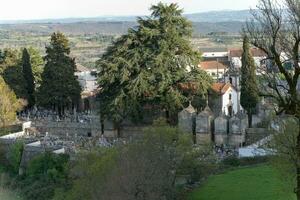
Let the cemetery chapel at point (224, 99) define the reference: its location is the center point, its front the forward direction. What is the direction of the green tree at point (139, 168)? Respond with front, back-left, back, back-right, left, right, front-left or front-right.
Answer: front-right

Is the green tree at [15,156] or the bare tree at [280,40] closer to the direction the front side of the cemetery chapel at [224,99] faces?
the bare tree

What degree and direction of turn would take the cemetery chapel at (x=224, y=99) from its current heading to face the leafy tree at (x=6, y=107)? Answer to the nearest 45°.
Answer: approximately 135° to its right

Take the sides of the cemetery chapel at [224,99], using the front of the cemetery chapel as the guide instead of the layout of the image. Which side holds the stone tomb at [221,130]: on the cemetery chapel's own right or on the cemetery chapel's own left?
on the cemetery chapel's own right

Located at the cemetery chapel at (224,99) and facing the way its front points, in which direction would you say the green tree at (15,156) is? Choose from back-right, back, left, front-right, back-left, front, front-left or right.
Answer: right

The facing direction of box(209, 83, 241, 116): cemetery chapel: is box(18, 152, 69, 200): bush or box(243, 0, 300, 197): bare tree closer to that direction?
the bare tree

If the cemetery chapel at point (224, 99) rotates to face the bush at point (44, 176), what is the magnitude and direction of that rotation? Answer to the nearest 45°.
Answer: approximately 90° to its right

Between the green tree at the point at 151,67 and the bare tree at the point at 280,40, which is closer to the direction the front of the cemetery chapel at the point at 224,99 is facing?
the bare tree

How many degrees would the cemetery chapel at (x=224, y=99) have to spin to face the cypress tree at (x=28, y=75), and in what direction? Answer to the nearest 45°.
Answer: approximately 135° to its right

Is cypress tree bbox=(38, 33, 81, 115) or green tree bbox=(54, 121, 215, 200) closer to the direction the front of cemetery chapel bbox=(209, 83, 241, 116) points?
the green tree

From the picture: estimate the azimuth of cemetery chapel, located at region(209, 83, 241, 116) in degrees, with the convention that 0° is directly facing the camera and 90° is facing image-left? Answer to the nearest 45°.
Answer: approximately 315°

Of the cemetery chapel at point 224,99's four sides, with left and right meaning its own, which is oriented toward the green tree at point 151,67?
right
